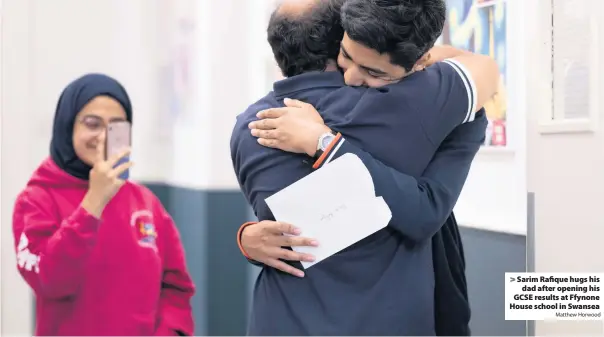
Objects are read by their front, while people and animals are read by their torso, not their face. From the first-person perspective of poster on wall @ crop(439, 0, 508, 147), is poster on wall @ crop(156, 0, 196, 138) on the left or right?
on its right

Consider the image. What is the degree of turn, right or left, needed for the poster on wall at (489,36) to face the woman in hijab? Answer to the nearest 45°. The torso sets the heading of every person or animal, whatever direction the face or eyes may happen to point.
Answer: approximately 90° to its right

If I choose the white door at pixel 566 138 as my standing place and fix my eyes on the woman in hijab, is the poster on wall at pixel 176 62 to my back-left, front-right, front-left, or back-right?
front-right

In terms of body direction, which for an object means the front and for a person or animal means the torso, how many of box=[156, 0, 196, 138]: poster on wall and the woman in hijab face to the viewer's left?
0

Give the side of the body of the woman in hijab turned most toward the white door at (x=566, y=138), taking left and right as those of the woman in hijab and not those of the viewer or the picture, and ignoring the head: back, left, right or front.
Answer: left

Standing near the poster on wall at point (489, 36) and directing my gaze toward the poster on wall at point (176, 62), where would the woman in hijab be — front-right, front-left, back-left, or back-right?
front-left

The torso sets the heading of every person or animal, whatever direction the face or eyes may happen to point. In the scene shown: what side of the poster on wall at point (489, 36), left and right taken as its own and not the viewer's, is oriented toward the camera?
front

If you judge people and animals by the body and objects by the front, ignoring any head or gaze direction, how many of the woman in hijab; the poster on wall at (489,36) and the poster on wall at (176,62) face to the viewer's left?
0

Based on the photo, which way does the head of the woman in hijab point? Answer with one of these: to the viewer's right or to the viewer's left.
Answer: to the viewer's right

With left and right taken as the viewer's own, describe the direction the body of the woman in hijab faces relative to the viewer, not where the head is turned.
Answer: facing the viewer and to the right of the viewer
